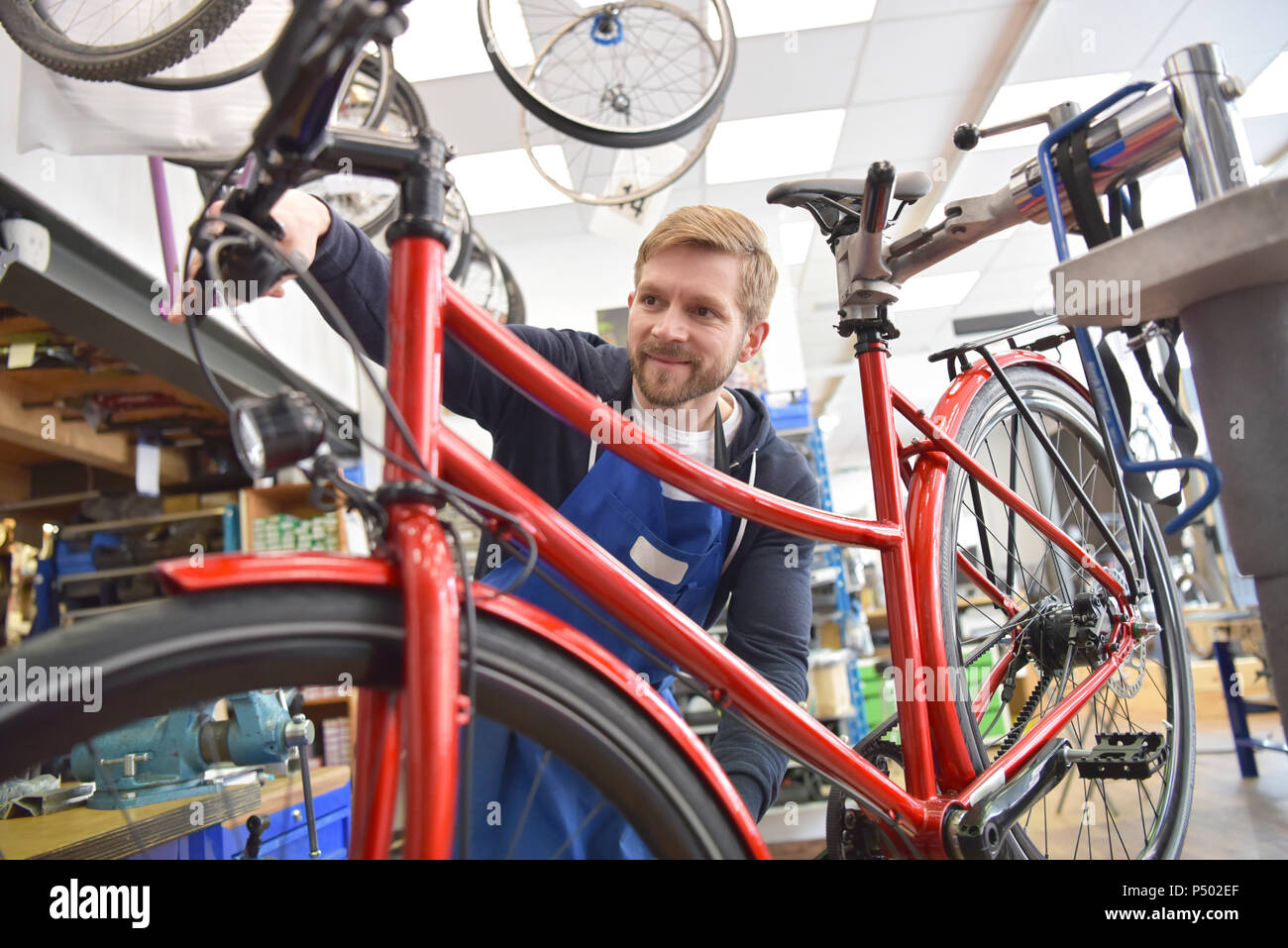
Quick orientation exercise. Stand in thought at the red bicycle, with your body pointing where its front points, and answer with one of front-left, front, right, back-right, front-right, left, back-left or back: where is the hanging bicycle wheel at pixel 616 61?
back-right

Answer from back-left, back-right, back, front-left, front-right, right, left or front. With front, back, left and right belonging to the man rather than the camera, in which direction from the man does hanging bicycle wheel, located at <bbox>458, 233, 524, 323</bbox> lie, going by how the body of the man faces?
back-right

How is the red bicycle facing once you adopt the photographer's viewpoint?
facing the viewer and to the left of the viewer

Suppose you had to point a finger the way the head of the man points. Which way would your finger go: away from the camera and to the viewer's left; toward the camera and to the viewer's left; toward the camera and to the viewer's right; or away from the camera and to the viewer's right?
toward the camera and to the viewer's left

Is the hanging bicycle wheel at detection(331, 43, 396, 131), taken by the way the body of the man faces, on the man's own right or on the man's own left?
on the man's own right

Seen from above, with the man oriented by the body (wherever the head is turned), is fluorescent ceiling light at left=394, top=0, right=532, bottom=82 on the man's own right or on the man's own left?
on the man's own right

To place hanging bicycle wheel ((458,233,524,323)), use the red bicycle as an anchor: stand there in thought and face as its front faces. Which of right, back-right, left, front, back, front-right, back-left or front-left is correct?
back-right

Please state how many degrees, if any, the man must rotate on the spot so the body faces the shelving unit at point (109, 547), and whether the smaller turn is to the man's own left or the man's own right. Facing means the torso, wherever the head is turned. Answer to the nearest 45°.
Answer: approximately 90° to the man's own right
